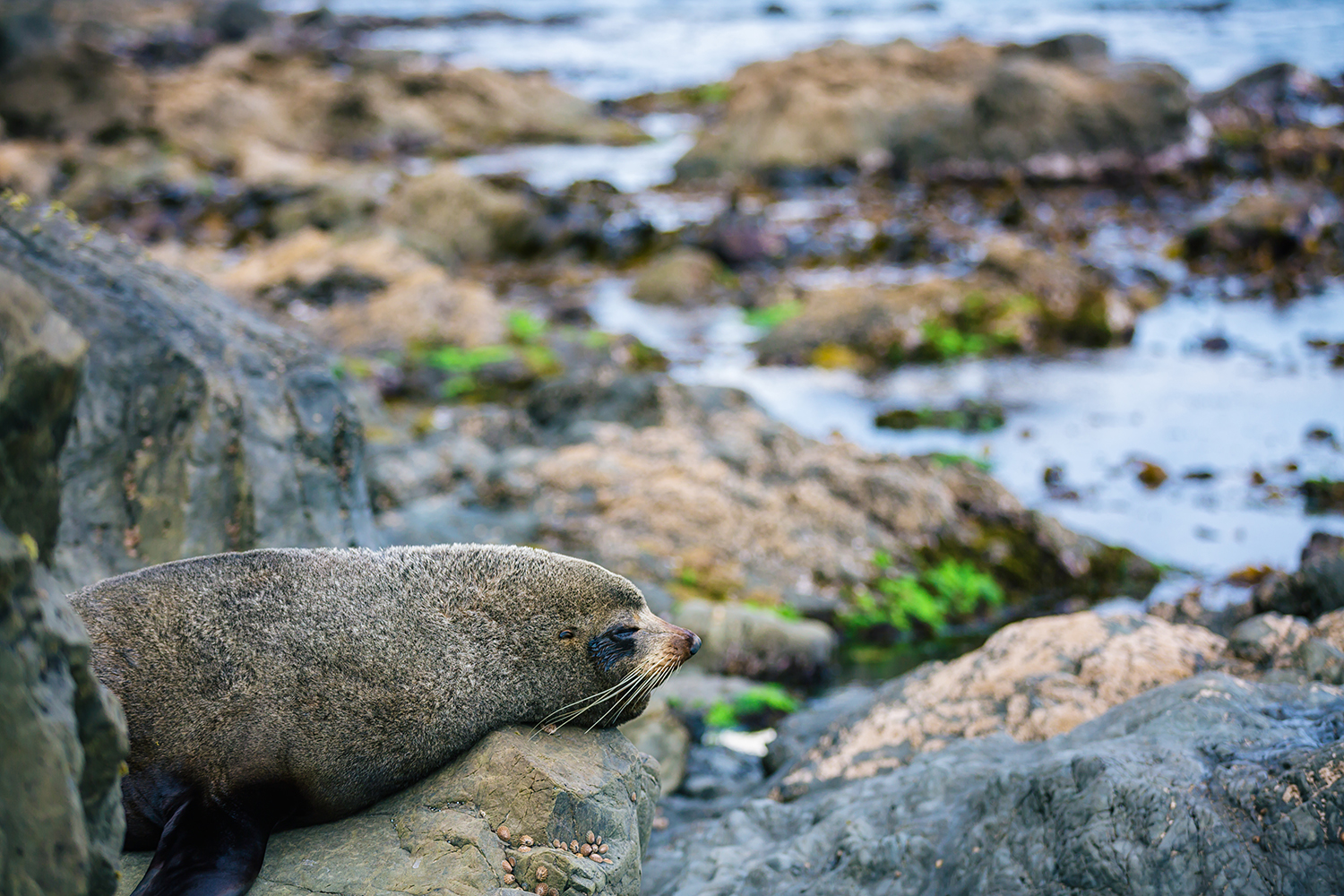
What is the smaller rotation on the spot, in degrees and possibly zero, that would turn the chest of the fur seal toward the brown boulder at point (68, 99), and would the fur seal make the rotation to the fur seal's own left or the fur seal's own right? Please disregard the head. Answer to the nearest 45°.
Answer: approximately 90° to the fur seal's own left

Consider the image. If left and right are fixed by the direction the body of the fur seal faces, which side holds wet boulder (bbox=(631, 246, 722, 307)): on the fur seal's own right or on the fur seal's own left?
on the fur seal's own left

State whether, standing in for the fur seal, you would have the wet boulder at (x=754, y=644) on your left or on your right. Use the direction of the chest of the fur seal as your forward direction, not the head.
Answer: on your left

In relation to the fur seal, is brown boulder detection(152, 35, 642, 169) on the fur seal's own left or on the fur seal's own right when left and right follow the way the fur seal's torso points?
on the fur seal's own left

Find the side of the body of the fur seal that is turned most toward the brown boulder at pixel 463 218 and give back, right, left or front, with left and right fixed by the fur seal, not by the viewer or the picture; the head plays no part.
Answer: left

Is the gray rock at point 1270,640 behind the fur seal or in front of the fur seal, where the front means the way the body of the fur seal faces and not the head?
in front

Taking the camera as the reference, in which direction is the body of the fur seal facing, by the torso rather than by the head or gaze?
to the viewer's right

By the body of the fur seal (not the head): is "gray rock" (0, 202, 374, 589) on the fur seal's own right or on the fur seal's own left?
on the fur seal's own left

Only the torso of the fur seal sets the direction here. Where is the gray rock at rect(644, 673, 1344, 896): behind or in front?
in front
